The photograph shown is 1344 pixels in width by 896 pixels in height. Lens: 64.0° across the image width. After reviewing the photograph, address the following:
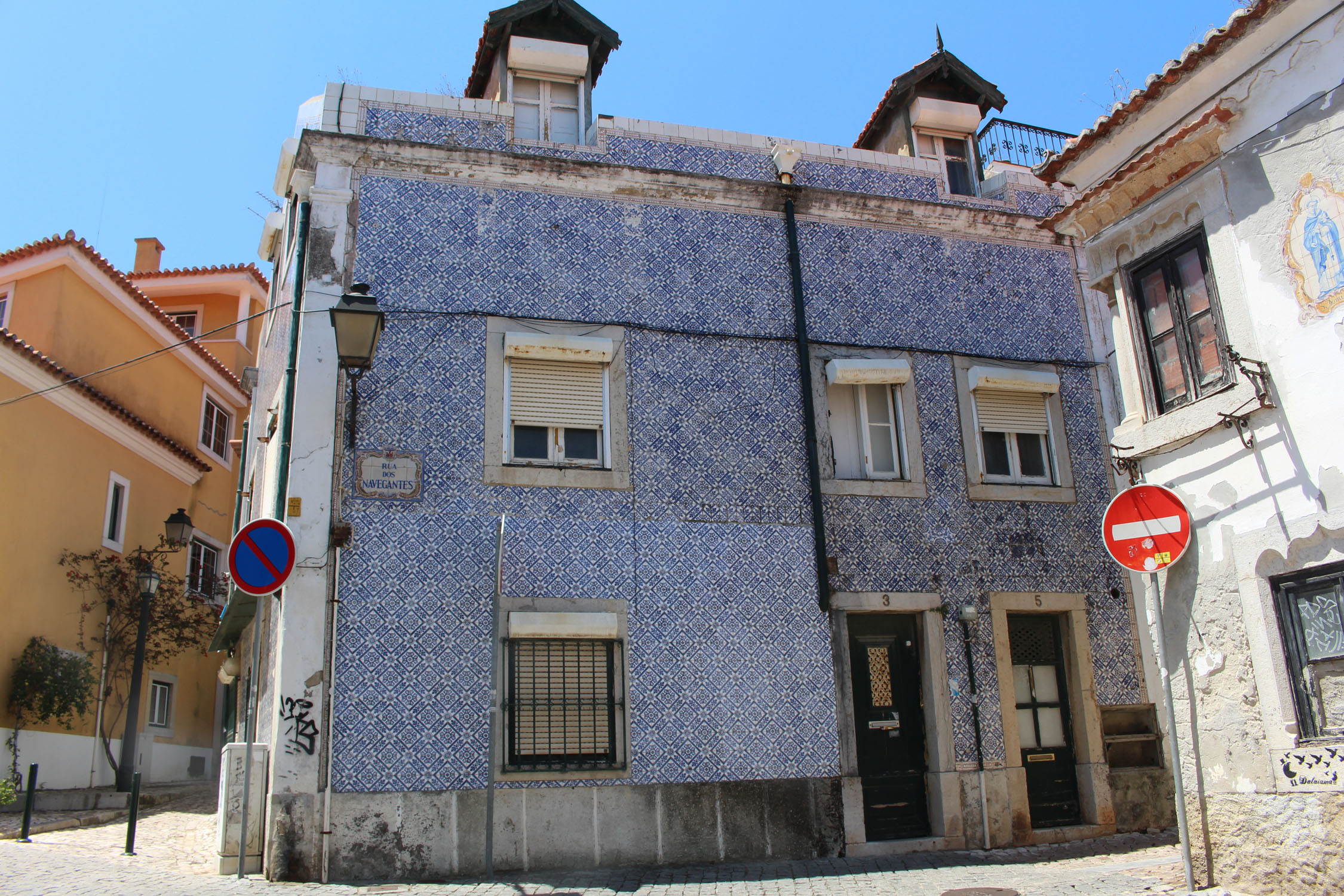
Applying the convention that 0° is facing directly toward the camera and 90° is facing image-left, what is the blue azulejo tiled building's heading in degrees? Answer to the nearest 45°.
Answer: approximately 0°

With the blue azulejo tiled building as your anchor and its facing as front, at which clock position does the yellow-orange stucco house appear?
The yellow-orange stucco house is roughly at 4 o'clock from the blue azulejo tiled building.

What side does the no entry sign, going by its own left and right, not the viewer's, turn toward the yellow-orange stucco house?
right

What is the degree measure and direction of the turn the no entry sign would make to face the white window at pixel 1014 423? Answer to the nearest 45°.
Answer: approximately 180°

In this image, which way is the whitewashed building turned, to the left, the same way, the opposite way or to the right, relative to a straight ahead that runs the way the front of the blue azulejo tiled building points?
to the right

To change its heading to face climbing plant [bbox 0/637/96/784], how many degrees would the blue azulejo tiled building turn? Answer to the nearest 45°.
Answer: approximately 135° to its right

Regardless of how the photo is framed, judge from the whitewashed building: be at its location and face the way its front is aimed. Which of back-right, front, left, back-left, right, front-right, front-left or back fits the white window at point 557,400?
front-right

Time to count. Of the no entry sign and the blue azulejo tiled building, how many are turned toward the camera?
2

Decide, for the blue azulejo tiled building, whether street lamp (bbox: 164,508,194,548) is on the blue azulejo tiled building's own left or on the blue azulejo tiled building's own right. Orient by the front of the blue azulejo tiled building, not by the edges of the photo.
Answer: on the blue azulejo tiled building's own right

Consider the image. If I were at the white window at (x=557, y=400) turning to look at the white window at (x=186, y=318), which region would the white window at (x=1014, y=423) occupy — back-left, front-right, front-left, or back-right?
back-right

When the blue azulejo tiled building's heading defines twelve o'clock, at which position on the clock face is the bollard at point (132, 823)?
The bollard is roughly at 3 o'clock from the blue azulejo tiled building.

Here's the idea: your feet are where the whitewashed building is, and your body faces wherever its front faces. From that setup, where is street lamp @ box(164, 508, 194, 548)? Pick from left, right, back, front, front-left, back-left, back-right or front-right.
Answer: front-right

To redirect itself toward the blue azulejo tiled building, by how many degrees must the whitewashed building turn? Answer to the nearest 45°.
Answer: approximately 45° to its right
